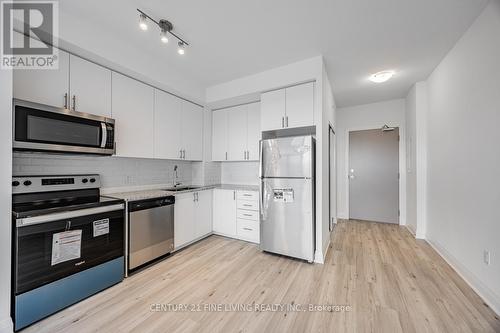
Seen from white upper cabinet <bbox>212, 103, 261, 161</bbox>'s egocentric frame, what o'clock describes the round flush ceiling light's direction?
The round flush ceiling light is roughly at 8 o'clock from the white upper cabinet.

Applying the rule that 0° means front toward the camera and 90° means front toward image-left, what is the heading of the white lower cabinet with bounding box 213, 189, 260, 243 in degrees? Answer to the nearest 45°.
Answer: approximately 45°

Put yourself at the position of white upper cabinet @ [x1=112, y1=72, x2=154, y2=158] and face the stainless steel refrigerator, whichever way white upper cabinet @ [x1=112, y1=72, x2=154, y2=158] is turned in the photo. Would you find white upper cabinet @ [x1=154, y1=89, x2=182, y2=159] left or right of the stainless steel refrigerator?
left

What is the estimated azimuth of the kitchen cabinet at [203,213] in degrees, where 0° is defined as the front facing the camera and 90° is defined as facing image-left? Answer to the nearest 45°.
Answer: approximately 315°

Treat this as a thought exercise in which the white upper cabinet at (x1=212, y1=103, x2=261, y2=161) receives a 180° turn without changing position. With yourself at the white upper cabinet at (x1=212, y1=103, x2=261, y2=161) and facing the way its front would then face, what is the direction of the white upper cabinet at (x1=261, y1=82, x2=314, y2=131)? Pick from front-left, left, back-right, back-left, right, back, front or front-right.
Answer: right

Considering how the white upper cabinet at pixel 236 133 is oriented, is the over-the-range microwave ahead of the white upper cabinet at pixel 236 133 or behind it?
ahead
